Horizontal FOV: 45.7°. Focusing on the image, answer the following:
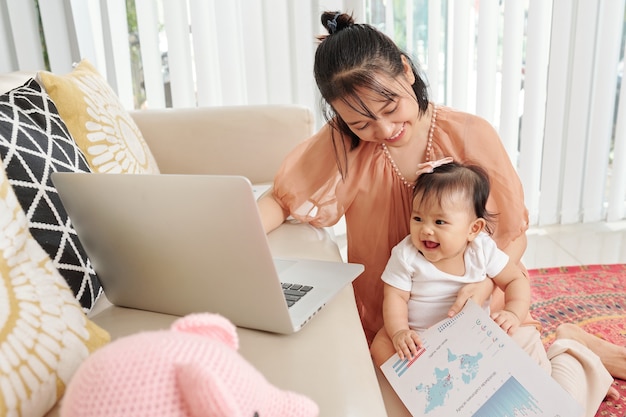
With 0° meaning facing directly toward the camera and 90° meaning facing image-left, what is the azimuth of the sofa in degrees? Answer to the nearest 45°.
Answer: approximately 270°

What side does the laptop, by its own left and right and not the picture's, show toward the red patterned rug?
front

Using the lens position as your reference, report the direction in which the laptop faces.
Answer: facing away from the viewer and to the right of the viewer
